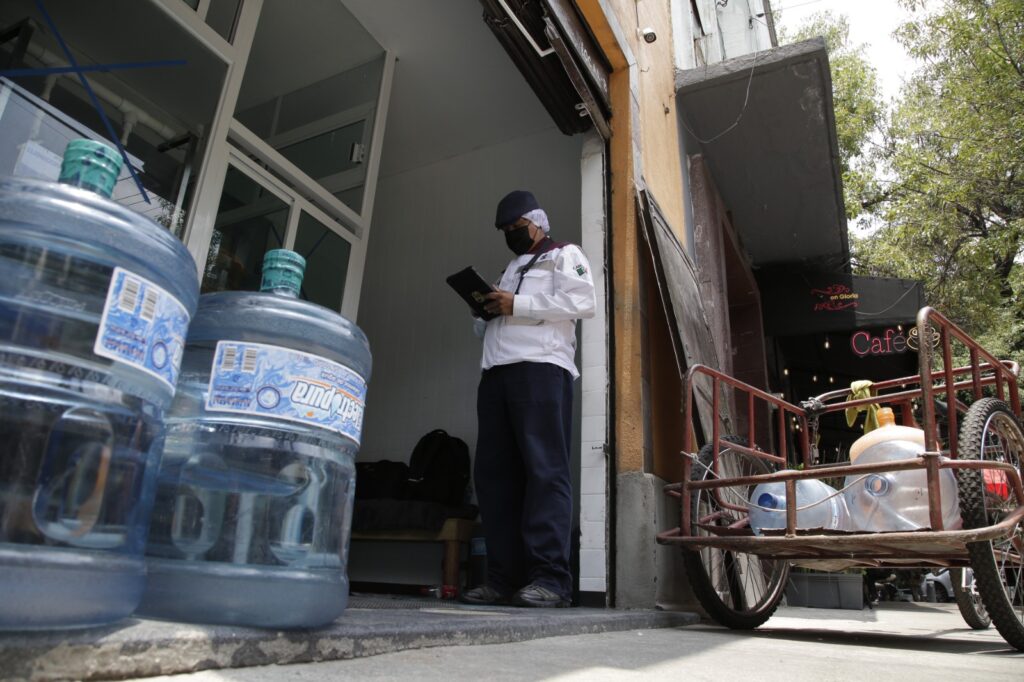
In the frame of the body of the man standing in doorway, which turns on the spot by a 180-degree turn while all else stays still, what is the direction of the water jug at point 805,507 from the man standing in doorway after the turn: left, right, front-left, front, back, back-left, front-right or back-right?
front-right

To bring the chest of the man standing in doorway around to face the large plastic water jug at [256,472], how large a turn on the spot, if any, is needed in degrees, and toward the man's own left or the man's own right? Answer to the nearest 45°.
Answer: approximately 45° to the man's own left

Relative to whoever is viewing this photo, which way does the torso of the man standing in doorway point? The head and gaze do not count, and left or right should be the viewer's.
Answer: facing the viewer and to the left of the viewer

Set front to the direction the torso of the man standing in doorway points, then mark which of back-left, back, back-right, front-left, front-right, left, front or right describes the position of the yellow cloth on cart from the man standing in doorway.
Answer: back-left

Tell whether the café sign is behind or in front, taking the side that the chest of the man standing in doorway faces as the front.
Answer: behind

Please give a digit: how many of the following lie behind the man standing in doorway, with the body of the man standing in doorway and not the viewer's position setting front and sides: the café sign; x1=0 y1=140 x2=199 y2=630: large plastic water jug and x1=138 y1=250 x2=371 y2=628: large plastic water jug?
1

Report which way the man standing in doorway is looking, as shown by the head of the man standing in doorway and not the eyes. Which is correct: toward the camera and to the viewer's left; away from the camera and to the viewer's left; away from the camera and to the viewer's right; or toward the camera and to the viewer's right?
toward the camera and to the viewer's left

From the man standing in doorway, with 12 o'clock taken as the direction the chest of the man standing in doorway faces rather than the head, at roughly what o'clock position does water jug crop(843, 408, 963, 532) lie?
The water jug is roughly at 8 o'clock from the man standing in doorway.

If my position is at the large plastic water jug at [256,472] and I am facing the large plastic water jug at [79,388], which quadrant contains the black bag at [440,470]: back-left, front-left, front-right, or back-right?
back-right

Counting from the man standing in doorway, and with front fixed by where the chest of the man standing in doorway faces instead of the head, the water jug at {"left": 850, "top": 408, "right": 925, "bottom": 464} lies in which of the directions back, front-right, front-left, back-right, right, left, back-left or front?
back-left

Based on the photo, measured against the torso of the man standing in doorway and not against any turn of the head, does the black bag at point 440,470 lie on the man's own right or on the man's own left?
on the man's own right

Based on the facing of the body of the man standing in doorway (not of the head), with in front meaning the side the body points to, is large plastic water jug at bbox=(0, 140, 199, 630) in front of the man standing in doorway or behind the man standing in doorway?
in front
